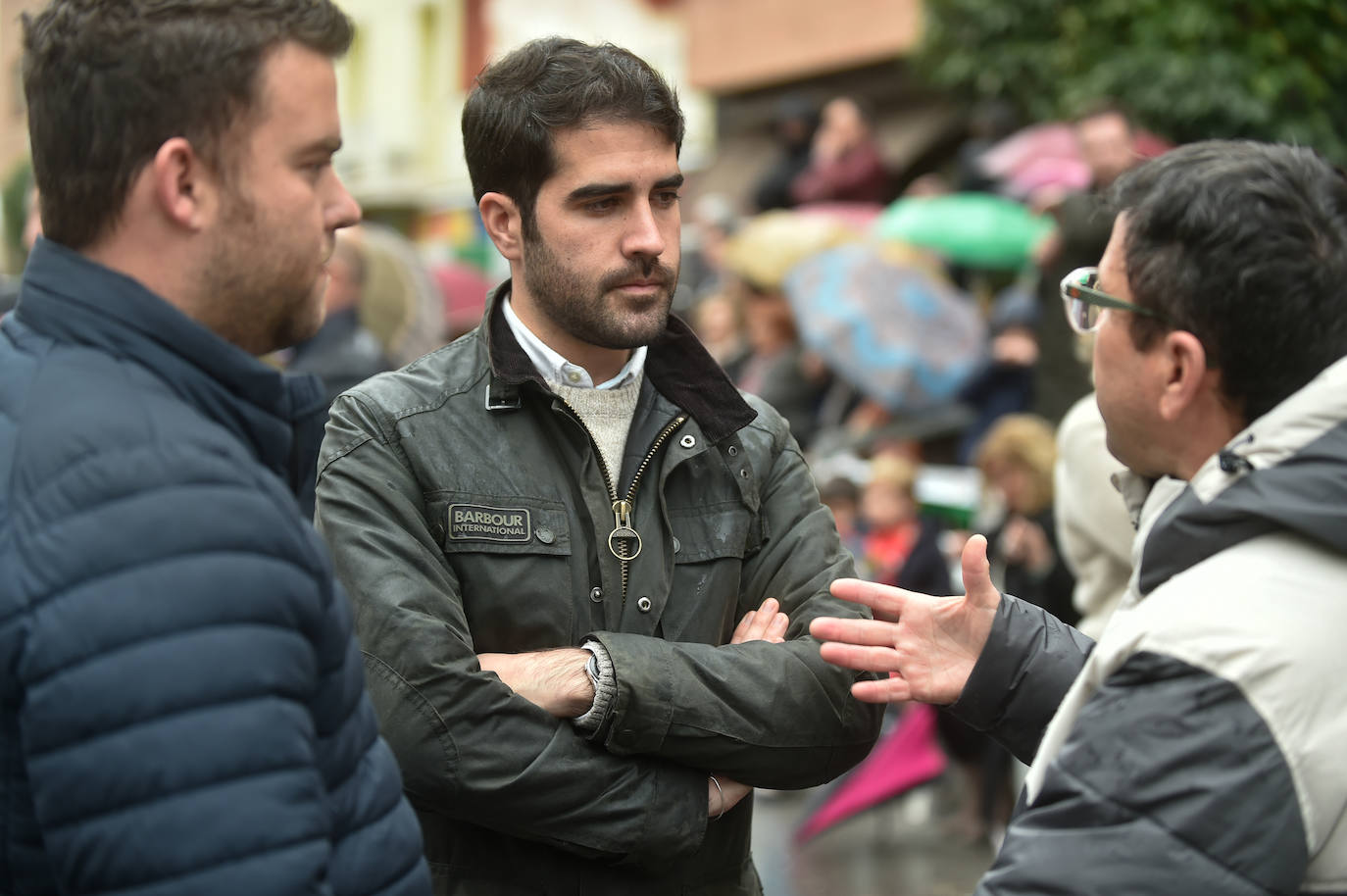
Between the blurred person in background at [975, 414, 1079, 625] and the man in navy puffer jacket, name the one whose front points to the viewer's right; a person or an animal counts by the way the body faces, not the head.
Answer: the man in navy puffer jacket

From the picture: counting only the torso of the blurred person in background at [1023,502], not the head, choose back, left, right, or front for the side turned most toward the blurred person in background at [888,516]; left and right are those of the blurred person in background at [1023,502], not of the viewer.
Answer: right

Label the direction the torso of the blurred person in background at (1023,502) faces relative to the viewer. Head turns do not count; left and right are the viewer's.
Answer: facing the viewer and to the left of the viewer

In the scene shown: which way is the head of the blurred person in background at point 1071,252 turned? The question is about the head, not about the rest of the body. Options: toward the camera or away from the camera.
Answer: toward the camera

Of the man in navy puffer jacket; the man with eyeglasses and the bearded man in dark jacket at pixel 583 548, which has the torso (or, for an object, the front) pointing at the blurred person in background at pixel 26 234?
the man with eyeglasses

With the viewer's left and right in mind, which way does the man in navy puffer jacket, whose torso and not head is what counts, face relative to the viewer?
facing to the right of the viewer

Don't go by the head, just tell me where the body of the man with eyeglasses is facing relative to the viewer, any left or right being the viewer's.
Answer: facing away from the viewer and to the left of the viewer

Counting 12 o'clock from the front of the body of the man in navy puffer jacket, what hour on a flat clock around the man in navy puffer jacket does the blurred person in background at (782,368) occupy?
The blurred person in background is roughly at 10 o'clock from the man in navy puffer jacket.

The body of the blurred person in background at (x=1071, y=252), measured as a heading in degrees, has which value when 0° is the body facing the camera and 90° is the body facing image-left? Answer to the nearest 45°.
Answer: approximately 45°

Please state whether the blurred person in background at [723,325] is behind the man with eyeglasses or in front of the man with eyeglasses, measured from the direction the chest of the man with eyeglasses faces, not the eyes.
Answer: in front

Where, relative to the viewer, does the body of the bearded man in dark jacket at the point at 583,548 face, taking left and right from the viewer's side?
facing the viewer and to the right of the viewer

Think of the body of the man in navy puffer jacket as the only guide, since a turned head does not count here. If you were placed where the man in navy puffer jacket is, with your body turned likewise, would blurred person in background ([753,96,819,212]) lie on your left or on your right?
on your left

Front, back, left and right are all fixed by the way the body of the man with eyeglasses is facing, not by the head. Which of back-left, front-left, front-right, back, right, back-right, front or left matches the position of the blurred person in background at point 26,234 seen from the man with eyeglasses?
front

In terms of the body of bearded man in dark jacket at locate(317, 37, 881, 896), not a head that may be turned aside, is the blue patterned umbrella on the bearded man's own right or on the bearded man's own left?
on the bearded man's own left

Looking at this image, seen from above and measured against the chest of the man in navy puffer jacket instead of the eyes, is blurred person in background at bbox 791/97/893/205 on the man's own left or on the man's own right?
on the man's own left

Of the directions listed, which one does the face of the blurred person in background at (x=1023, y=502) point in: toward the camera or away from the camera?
toward the camera
